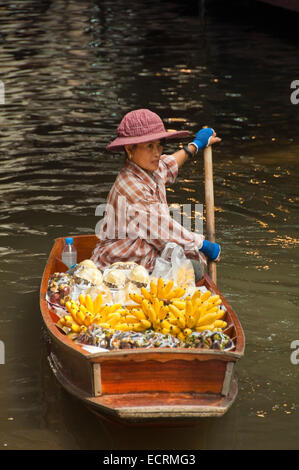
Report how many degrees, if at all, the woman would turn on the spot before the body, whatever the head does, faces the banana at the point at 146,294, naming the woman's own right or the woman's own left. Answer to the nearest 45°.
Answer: approximately 45° to the woman's own right

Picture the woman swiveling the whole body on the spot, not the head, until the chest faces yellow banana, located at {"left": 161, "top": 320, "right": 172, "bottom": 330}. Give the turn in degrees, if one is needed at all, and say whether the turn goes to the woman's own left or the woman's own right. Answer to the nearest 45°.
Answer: approximately 45° to the woman's own right

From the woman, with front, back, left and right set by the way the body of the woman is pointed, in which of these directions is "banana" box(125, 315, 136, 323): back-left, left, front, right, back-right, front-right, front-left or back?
front-right

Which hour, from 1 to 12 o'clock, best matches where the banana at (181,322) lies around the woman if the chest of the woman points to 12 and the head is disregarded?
The banana is roughly at 1 o'clock from the woman.

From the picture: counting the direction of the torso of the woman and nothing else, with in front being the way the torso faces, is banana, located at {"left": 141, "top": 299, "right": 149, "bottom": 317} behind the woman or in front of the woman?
in front

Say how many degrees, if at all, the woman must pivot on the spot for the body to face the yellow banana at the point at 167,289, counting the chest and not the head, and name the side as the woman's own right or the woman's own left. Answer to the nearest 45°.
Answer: approximately 45° to the woman's own right

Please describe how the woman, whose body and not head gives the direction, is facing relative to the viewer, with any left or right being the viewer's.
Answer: facing the viewer and to the right of the viewer

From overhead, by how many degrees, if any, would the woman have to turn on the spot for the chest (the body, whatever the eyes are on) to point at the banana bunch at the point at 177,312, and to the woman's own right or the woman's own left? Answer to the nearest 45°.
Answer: approximately 45° to the woman's own right

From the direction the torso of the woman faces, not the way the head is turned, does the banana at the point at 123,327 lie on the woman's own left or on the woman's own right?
on the woman's own right

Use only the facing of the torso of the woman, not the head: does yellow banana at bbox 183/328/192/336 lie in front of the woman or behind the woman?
in front

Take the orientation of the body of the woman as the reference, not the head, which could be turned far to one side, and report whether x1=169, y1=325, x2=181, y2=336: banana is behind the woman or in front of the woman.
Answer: in front

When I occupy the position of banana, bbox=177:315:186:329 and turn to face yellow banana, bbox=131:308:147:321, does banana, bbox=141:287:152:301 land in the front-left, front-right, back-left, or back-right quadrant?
front-right

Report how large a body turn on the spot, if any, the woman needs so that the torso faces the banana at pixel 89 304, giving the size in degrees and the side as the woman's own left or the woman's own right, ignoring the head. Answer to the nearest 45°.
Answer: approximately 45° to the woman's own right
